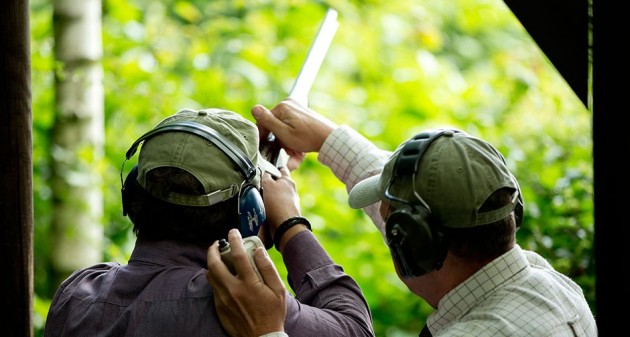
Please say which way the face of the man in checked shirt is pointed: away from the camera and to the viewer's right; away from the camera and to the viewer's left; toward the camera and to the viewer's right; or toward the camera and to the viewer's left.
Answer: away from the camera and to the viewer's left

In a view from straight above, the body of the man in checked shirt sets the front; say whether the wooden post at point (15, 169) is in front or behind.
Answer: in front

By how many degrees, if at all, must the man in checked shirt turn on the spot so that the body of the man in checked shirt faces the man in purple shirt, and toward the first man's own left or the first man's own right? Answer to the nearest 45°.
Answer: approximately 45° to the first man's own left

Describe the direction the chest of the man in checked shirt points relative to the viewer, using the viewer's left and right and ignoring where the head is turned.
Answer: facing away from the viewer and to the left of the viewer

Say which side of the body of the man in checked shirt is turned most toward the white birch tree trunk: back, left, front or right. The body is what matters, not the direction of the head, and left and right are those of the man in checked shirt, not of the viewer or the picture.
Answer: front

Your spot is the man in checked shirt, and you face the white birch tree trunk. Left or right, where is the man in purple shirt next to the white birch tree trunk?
left
